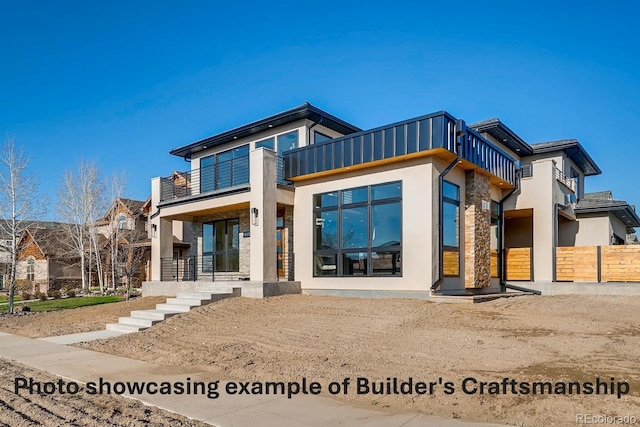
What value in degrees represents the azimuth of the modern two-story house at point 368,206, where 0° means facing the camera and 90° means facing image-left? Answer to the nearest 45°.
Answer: approximately 45°

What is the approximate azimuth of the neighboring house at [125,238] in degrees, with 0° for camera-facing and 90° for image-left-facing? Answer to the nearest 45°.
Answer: approximately 45°

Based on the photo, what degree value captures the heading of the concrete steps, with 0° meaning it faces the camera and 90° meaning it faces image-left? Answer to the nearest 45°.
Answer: approximately 45°

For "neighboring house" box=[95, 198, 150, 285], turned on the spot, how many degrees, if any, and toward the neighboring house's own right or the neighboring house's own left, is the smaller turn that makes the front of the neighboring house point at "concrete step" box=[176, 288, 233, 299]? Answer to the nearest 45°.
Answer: approximately 45° to the neighboring house's own left

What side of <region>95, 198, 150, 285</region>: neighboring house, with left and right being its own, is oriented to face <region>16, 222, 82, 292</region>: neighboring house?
right

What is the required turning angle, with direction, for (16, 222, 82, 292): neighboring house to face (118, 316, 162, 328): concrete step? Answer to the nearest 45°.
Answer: approximately 45° to its left

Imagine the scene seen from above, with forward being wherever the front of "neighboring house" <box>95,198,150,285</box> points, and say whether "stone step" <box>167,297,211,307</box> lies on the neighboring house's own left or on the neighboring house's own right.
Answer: on the neighboring house's own left

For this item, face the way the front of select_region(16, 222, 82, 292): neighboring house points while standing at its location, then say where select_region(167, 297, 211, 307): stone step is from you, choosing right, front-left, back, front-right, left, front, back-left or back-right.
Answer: front-left
